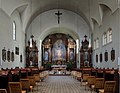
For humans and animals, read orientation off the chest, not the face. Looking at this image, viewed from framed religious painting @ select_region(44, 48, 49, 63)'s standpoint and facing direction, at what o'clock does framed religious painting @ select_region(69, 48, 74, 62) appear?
framed religious painting @ select_region(69, 48, 74, 62) is roughly at 9 o'clock from framed religious painting @ select_region(44, 48, 49, 63).

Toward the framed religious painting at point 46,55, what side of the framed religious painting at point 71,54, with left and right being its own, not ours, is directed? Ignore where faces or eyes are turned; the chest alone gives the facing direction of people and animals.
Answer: right

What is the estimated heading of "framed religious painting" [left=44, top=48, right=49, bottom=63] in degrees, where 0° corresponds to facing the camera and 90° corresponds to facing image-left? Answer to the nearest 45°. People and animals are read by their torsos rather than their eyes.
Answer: approximately 0°

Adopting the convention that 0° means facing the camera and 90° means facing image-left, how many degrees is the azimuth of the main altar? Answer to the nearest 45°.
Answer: approximately 0°

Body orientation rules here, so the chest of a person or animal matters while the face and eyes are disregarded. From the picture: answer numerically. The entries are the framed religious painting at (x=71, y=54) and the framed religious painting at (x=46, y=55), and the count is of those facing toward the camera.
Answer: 2
